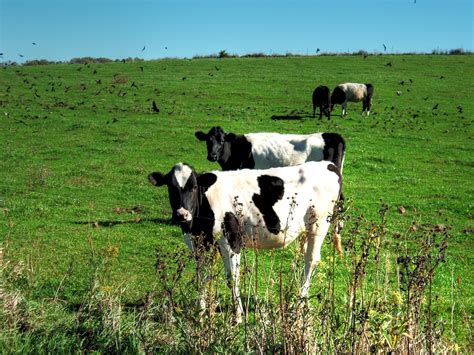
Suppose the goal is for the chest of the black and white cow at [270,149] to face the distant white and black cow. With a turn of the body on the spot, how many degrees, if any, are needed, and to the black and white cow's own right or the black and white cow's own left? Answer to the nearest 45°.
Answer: approximately 90° to the black and white cow's own right

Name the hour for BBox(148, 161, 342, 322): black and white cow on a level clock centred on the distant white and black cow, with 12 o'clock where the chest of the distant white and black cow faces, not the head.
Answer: The black and white cow is roughly at 9 o'clock from the distant white and black cow.

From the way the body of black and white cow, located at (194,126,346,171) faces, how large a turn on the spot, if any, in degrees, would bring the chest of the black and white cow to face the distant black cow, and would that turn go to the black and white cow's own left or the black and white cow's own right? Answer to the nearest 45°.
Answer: approximately 90° to the black and white cow's own right

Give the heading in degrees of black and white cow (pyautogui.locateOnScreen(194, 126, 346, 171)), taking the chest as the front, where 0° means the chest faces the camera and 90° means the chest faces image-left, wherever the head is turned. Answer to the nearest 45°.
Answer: approximately 90°

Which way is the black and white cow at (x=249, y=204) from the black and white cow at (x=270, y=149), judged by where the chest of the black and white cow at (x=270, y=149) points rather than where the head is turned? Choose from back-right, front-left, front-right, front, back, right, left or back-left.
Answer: left

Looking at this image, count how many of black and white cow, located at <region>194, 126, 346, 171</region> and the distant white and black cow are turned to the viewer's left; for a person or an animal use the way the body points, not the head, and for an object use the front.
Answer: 2

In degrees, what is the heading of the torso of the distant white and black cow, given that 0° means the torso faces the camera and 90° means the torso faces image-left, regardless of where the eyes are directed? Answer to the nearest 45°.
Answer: approximately 90°

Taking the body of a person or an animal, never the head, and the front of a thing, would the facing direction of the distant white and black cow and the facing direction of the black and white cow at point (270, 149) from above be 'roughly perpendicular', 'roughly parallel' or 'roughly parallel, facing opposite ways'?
roughly parallel

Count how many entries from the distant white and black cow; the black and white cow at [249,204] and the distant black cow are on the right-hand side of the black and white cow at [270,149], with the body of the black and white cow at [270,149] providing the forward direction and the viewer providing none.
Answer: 2

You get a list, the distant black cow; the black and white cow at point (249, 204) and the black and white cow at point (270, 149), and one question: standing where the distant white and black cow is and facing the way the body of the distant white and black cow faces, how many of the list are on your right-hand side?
0

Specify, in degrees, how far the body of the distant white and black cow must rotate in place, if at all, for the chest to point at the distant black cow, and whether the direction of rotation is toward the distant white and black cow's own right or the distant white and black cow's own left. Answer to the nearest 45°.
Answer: approximately 45° to the distant white and black cow's own left

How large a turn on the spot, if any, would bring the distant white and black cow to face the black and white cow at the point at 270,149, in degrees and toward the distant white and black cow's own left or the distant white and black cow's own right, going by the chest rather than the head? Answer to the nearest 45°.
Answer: approximately 90° to the distant white and black cow's own left
